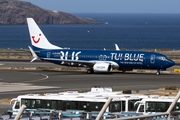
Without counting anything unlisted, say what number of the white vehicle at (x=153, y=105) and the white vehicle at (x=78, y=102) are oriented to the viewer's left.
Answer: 2

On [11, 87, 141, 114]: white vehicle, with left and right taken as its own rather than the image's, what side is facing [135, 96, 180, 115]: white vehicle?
back

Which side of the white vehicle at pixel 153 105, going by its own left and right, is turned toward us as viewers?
left

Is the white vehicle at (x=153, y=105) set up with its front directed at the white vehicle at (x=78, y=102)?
yes

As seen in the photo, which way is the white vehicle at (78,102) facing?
to the viewer's left
